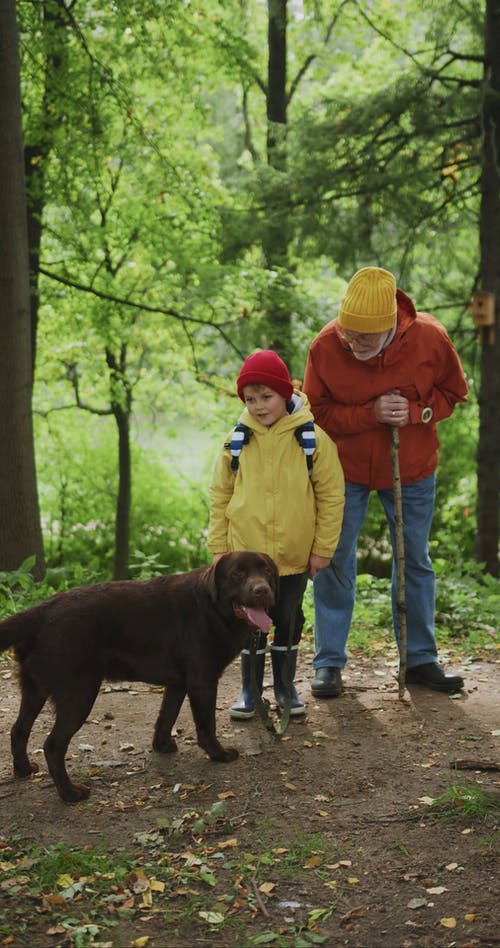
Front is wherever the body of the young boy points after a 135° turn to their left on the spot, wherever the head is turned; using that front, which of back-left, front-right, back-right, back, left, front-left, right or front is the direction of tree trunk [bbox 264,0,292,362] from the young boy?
front-left

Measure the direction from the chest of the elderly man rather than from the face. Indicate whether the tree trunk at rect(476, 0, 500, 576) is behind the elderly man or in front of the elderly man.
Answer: behind

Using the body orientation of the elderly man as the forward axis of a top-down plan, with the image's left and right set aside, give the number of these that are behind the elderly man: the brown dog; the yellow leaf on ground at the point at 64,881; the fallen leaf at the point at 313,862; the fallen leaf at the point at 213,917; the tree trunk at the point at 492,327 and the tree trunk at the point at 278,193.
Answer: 2

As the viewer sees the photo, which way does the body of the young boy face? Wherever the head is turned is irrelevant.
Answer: toward the camera

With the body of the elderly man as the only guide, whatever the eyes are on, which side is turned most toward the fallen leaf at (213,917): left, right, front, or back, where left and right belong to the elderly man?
front

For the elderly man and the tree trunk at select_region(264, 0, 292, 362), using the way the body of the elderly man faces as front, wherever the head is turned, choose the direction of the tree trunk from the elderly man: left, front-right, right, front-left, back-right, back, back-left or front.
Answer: back

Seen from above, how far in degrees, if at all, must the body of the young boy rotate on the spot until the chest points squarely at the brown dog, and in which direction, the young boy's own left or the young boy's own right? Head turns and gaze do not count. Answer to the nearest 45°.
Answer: approximately 45° to the young boy's own right

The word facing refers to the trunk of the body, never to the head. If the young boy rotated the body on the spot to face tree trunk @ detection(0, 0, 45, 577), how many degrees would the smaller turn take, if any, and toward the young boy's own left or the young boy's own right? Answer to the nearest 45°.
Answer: approximately 135° to the young boy's own right

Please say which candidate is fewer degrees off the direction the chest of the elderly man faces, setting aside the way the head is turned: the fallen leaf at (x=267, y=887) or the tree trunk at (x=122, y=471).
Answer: the fallen leaf

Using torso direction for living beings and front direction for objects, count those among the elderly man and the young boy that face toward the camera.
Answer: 2

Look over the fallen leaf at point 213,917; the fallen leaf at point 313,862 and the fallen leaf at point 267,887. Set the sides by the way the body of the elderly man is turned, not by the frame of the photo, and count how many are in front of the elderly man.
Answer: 3

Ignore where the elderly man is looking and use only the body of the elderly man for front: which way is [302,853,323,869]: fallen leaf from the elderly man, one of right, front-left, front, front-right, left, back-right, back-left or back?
front

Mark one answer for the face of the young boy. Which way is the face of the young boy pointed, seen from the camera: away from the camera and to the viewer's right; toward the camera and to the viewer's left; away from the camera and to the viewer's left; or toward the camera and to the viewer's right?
toward the camera and to the viewer's left

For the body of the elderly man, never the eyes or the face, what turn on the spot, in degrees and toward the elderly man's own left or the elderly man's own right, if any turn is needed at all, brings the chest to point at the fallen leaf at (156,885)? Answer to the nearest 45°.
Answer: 0° — they already face it

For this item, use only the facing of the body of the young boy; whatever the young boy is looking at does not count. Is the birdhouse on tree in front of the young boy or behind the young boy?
behind

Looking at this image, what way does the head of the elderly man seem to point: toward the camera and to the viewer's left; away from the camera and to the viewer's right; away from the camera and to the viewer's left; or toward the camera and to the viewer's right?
toward the camera and to the viewer's left
